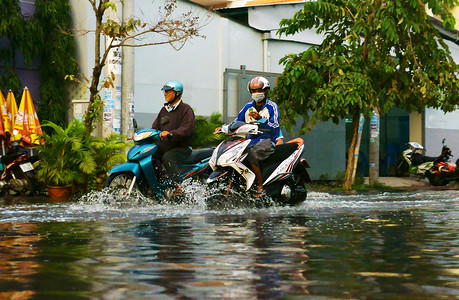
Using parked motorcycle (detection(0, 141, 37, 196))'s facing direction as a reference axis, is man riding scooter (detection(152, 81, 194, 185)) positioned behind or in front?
behind

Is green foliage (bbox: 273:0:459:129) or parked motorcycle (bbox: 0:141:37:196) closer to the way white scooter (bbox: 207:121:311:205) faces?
the parked motorcycle

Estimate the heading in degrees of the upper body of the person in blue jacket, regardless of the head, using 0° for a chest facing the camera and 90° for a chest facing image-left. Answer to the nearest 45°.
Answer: approximately 45°

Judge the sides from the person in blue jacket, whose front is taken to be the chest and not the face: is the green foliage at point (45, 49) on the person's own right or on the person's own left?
on the person's own right
